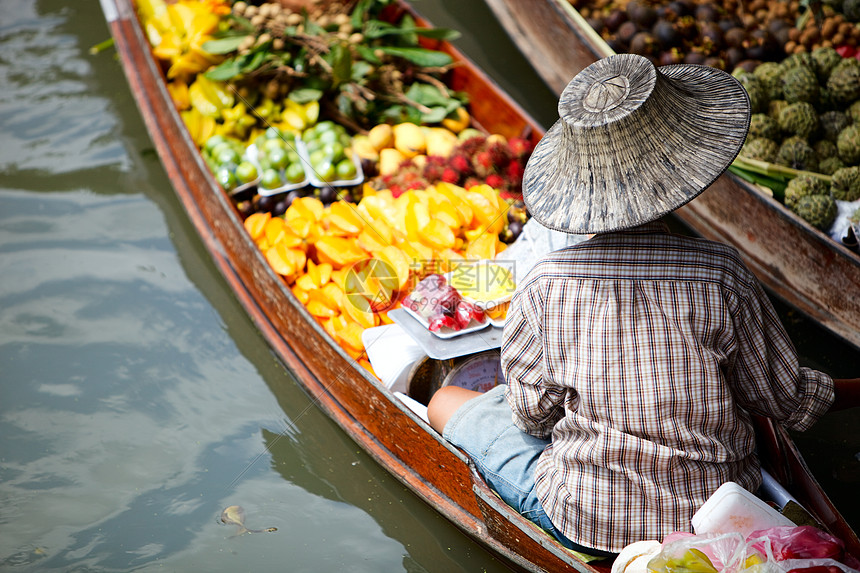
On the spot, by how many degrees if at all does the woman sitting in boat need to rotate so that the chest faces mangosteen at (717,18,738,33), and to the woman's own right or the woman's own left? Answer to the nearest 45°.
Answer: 0° — they already face it

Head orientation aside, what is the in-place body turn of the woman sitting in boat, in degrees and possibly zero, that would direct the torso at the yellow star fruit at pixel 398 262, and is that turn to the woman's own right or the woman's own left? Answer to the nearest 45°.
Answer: approximately 45° to the woman's own left

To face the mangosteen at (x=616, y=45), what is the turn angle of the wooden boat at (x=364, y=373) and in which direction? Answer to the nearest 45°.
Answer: approximately 90° to its right

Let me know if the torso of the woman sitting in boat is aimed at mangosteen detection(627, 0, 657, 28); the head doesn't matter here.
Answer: yes

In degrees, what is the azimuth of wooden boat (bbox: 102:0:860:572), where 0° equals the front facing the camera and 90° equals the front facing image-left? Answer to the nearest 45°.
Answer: approximately 135°

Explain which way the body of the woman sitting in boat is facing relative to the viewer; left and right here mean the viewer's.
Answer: facing away from the viewer
